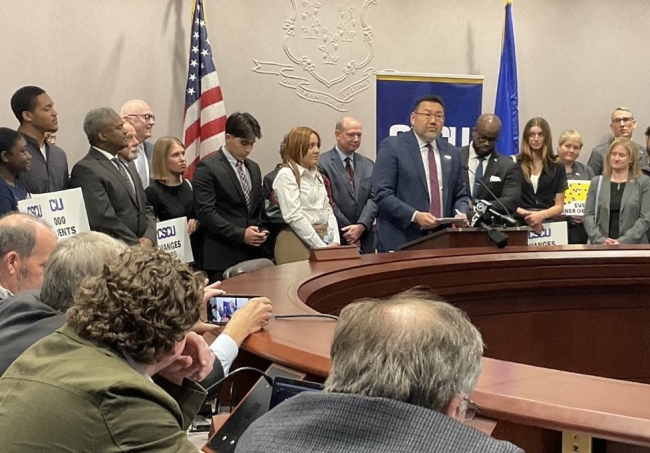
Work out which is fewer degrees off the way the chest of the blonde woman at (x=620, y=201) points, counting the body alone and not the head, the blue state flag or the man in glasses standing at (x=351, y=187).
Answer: the man in glasses standing

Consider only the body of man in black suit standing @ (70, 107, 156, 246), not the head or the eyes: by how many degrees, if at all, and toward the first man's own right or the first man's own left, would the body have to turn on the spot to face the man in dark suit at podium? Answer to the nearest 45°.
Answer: approximately 45° to the first man's own left

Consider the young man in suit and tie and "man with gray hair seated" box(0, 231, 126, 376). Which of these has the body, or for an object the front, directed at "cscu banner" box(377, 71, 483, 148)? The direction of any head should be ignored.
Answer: the man with gray hair seated

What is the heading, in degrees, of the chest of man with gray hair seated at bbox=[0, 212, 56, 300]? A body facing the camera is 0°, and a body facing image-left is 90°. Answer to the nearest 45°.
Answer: approximately 270°

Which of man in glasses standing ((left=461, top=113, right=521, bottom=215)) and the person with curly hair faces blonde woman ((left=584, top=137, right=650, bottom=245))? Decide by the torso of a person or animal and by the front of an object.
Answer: the person with curly hair

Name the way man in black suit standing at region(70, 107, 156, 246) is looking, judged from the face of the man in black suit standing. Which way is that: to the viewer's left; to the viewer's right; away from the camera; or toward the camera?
to the viewer's right

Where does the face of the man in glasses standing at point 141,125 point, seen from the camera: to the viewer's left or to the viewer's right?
to the viewer's right

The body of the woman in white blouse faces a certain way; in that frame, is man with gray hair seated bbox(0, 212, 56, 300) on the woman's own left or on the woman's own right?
on the woman's own right

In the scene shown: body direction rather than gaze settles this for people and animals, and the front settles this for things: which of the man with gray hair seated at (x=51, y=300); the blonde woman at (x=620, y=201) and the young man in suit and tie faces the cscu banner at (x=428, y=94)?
the man with gray hair seated

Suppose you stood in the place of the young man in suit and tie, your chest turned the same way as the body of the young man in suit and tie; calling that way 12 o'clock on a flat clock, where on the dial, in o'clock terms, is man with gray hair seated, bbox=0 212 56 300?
The man with gray hair seated is roughly at 2 o'clock from the young man in suit and tie.

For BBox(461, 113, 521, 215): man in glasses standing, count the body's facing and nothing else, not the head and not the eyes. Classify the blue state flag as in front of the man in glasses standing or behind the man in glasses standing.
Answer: behind

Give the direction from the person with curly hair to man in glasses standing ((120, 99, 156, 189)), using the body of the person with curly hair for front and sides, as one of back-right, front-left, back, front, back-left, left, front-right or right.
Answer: front-left
